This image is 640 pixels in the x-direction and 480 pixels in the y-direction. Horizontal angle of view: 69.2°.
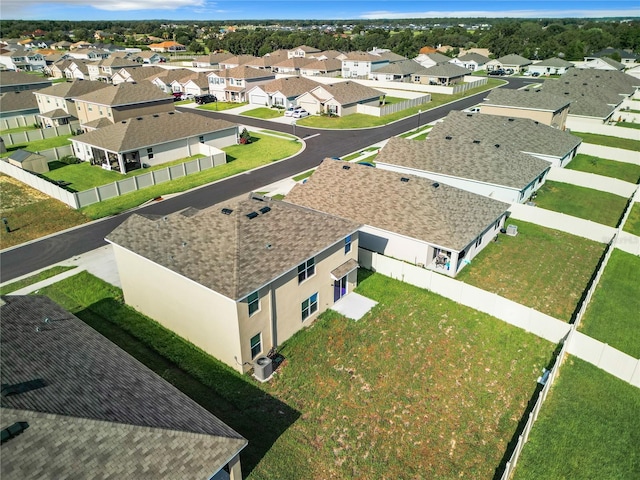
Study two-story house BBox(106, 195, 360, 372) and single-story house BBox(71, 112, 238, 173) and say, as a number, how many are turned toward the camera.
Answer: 0

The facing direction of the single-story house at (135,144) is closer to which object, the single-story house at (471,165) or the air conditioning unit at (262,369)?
the single-story house

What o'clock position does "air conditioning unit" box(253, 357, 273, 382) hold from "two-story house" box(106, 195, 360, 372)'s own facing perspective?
The air conditioning unit is roughly at 7 o'clock from the two-story house.

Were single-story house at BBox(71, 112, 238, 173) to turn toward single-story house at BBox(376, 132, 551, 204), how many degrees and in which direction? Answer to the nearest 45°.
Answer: approximately 90° to its right

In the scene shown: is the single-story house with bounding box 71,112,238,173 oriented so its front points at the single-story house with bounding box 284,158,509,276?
no

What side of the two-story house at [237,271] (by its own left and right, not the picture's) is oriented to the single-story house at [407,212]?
right

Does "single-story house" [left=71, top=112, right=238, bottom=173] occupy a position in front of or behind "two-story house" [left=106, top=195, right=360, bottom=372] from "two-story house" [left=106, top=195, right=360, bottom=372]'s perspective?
in front

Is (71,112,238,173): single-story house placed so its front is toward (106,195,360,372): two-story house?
no

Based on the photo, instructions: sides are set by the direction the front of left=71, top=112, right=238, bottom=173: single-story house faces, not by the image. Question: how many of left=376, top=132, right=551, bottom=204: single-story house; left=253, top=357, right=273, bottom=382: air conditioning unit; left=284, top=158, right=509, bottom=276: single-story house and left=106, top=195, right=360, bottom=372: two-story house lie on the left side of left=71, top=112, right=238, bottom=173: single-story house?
0

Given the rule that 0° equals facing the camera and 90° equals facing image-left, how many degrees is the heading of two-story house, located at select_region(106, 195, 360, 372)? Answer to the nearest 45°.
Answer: approximately 135°

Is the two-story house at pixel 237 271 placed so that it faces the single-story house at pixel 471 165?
no
